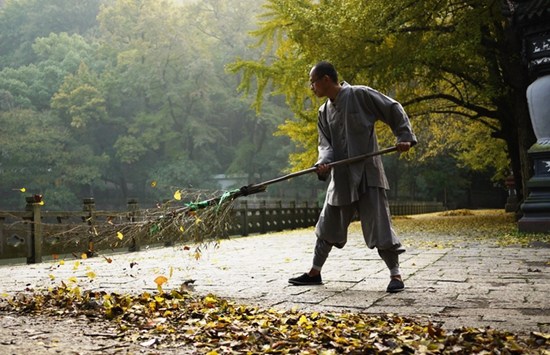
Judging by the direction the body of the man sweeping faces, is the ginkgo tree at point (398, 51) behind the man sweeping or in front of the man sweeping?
behind

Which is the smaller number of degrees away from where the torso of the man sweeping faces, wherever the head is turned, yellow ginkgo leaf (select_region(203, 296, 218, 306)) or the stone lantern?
the yellow ginkgo leaf

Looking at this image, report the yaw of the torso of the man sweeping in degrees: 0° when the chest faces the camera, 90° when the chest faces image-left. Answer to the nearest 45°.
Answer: approximately 45°

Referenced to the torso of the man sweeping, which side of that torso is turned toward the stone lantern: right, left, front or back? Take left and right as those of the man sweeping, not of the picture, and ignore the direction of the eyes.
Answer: back
